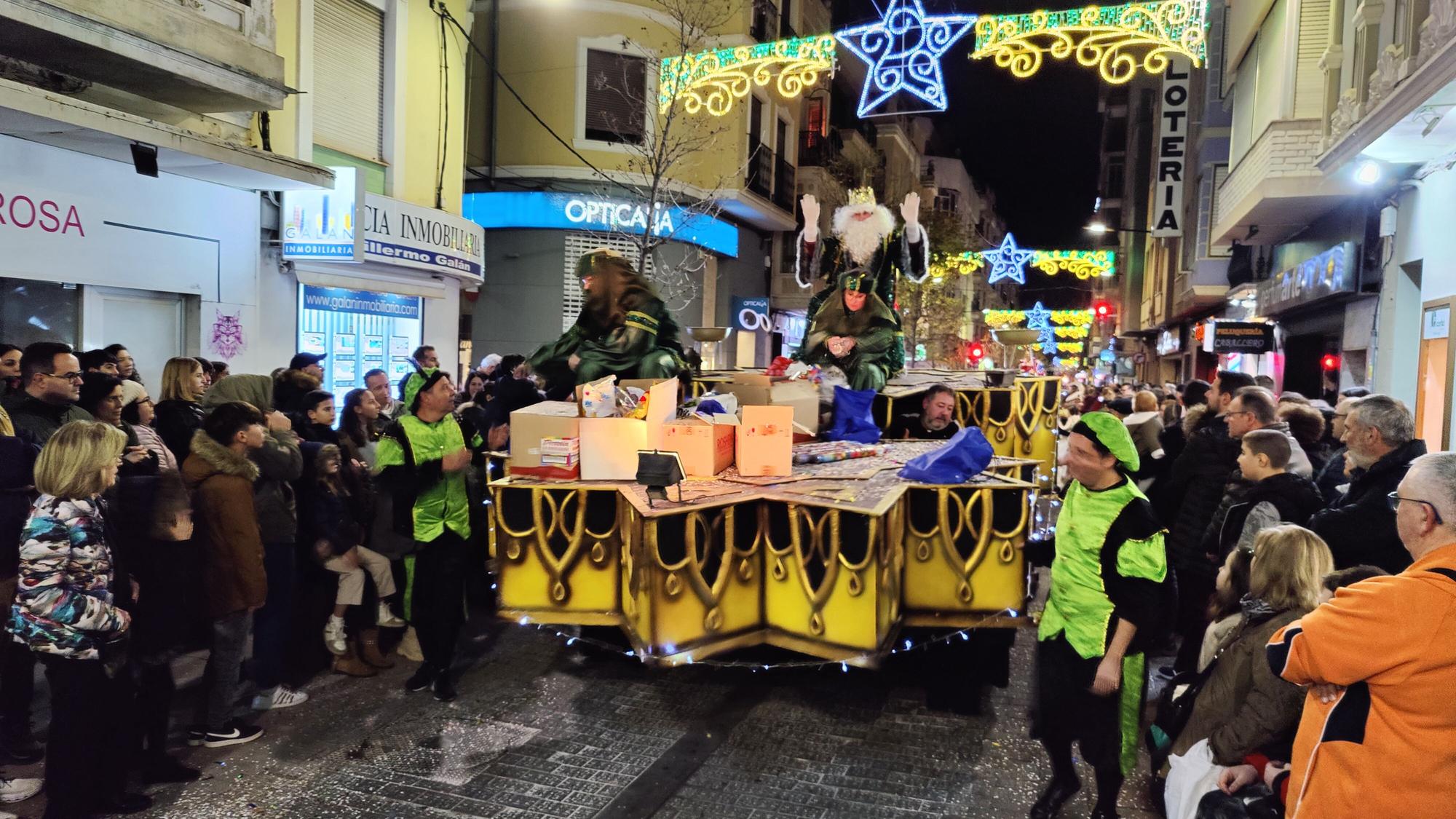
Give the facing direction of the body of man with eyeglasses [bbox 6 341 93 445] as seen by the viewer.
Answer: to the viewer's right

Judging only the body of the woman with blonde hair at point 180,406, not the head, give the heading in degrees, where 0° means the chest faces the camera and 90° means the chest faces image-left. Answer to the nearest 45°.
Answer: approximately 270°

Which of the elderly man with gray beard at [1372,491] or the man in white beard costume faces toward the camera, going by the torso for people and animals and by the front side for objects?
the man in white beard costume

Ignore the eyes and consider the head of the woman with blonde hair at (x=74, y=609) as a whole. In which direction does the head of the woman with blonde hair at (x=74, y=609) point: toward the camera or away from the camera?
away from the camera

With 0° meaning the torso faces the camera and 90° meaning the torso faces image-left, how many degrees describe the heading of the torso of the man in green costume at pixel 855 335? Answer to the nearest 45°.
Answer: approximately 45°

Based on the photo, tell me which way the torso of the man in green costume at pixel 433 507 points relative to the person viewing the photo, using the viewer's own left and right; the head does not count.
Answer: facing the viewer and to the right of the viewer

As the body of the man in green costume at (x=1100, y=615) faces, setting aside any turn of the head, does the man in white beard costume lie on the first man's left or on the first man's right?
on the first man's right

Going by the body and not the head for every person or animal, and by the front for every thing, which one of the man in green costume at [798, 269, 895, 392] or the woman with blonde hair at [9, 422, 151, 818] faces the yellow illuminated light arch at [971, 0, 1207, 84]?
the woman with blonde hair

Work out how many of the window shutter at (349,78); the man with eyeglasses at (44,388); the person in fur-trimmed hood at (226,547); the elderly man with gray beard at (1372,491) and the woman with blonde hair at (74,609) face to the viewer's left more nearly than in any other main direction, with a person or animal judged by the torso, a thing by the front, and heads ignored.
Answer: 1

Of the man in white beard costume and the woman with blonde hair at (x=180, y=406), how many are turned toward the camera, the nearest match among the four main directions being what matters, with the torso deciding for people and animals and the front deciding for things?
1

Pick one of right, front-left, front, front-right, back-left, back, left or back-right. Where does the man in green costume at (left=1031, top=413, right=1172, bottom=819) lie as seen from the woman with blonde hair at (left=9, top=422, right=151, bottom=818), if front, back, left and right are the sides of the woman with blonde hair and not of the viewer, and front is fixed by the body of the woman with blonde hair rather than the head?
front-right

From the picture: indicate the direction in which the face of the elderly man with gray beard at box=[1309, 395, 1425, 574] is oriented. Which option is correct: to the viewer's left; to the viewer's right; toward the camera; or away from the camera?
to the viewer's left

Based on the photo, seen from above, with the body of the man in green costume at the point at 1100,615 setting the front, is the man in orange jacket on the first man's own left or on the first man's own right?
on the first man's own left

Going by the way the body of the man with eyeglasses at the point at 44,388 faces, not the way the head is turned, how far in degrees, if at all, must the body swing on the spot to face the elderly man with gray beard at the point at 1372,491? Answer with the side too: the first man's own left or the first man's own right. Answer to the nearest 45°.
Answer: approximately 45° to the first man's own right

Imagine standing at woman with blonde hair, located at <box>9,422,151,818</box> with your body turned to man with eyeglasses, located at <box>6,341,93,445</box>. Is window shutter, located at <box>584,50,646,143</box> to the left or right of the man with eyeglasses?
right

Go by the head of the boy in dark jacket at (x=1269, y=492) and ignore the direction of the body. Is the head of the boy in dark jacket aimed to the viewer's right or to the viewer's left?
to the viewer's left

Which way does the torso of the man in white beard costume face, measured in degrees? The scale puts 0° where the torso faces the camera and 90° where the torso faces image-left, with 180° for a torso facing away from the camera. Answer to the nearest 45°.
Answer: approximately 0°

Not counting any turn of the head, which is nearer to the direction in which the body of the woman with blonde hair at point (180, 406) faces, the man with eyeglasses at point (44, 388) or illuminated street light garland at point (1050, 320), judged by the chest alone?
the illuminated street light garland

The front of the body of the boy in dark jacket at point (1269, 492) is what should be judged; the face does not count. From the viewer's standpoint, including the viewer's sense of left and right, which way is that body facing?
facing to the left of the viewer

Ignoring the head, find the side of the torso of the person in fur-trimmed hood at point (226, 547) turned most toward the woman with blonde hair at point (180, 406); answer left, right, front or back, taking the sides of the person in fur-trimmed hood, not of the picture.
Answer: left
